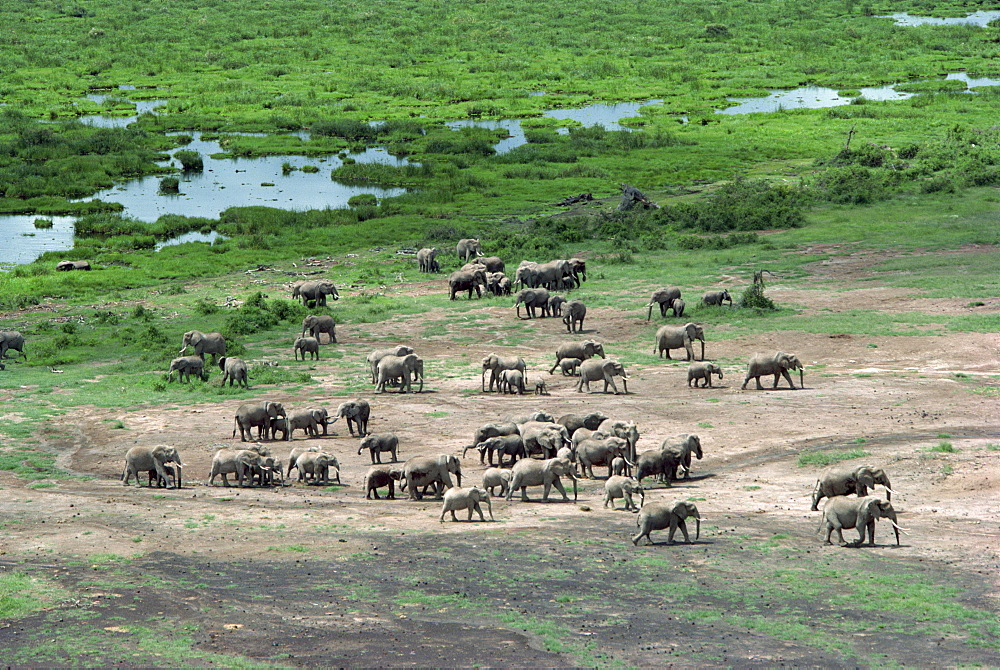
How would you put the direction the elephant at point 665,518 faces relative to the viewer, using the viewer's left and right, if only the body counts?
facing to the right of the viewer

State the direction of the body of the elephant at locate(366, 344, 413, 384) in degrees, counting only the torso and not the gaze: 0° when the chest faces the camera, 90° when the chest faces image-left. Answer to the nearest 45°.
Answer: approximately 270°

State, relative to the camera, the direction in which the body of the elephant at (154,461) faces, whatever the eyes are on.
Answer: to the viewer's right

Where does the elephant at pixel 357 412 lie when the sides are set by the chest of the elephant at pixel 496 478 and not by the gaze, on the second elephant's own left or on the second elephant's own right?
on the second elephant's own left

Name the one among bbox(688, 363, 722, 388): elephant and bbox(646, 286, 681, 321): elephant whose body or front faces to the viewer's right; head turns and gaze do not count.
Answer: bbox(688, 363, 722, 388): elephant

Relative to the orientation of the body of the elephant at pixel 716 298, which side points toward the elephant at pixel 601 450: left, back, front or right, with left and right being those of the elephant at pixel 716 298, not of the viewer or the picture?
right

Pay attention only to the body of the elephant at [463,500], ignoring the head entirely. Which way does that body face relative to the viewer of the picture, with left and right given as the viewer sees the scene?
facing to the right of the viewer

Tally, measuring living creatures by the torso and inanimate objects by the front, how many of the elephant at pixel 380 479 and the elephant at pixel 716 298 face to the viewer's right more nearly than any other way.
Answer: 2

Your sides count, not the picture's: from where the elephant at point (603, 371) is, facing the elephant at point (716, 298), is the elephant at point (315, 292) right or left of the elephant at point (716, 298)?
left

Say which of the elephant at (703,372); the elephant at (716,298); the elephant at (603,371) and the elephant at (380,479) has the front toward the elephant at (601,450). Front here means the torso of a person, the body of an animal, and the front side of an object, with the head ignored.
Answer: the elephant at (380,479)

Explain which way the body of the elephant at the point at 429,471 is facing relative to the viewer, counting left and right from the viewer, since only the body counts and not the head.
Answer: facing to the right of the viewer

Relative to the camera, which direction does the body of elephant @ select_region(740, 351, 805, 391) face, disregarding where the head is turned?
to the viewer's right

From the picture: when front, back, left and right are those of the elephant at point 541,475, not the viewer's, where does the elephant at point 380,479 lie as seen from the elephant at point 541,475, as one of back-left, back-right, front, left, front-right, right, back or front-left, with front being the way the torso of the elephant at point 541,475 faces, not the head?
back

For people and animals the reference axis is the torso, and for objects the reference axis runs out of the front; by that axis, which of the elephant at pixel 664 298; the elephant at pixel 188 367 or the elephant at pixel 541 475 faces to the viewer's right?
the elephant at pixel 541 475

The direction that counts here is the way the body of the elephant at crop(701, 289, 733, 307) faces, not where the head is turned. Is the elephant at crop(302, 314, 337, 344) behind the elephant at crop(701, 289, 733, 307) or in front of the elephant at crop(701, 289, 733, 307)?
behind

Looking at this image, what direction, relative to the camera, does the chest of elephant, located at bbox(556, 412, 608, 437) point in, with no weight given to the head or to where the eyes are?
to the viewer's right

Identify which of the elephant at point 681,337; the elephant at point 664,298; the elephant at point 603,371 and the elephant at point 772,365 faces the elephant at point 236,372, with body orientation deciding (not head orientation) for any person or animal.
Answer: the elephant at point 664,298
